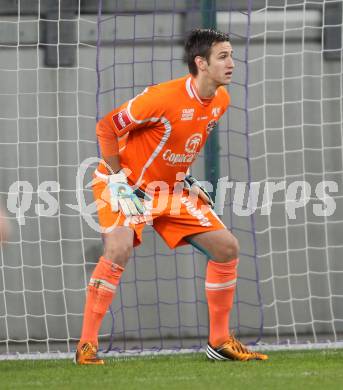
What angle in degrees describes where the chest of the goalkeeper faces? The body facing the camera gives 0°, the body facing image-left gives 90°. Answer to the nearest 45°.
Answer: approximately 315°
